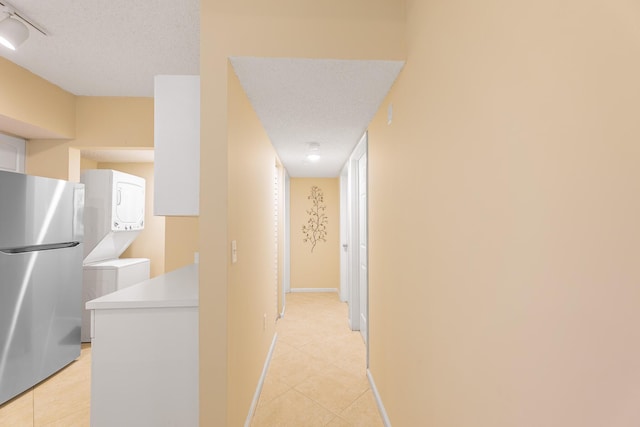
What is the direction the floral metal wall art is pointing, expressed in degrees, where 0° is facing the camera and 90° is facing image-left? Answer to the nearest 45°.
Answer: approximately 0°

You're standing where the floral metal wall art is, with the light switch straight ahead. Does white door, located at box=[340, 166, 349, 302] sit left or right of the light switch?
left

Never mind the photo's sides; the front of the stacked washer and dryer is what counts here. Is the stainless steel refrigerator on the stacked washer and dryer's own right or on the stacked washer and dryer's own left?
on the stacked washer and dryer's own right

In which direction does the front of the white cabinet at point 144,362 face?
to the viewer's left

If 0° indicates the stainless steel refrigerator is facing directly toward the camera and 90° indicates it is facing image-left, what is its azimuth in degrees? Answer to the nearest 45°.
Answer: approximately 315°

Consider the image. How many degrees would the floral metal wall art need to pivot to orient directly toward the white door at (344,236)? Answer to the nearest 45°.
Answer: approximately 45° to its left

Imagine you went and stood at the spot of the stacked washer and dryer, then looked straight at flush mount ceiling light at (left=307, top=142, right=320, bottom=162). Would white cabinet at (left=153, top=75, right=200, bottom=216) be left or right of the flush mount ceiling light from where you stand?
right

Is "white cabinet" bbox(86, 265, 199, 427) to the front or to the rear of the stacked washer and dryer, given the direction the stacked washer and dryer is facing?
to the front

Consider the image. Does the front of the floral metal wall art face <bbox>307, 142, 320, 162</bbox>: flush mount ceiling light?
yes

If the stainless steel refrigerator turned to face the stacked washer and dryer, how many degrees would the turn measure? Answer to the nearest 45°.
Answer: approximately 90° to its left
